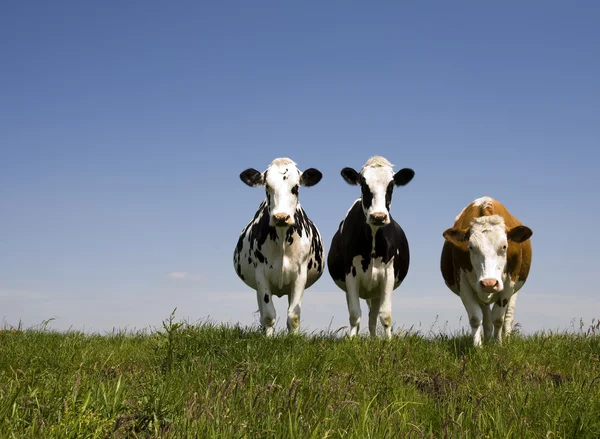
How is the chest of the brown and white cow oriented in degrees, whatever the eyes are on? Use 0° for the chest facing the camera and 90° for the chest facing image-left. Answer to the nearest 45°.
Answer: approximately 0°

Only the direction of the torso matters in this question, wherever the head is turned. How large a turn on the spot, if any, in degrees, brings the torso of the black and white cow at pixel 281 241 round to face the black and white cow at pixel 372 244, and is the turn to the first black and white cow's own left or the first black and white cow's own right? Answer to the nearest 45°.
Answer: approximately 90° to the first black and white cow's own left

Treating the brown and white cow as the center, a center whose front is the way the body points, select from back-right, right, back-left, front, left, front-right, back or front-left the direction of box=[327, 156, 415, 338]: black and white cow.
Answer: right

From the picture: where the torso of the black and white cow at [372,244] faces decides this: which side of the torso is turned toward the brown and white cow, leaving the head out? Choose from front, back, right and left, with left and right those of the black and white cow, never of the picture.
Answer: left

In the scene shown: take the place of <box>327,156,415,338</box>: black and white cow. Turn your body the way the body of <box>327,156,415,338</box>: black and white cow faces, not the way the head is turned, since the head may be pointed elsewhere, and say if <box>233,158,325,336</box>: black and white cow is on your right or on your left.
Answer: on your right

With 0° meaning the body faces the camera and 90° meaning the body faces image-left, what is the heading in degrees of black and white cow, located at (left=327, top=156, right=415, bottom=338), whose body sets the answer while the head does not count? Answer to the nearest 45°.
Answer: approximately 0°
